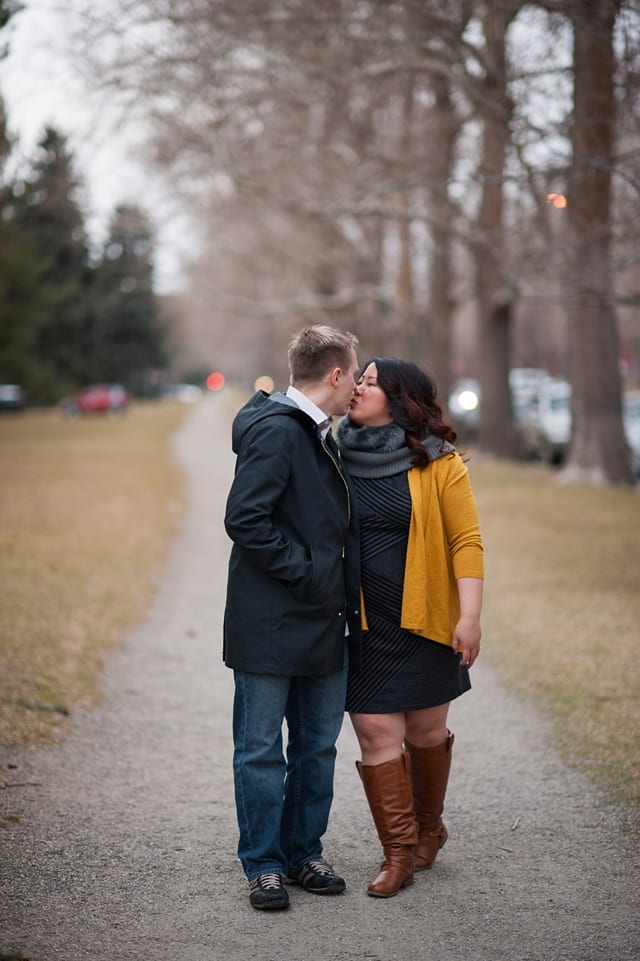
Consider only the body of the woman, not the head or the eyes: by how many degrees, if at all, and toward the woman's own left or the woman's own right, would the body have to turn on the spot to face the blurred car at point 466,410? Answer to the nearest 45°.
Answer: approximately 135° to the woman's own right

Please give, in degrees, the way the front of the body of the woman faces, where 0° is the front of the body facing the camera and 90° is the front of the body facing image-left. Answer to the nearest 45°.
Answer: approximately 45°

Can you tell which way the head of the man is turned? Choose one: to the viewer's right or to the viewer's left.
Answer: to the viewer's right

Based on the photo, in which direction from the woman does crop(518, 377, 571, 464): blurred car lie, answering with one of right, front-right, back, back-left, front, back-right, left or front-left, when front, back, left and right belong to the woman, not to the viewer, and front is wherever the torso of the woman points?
back-right
